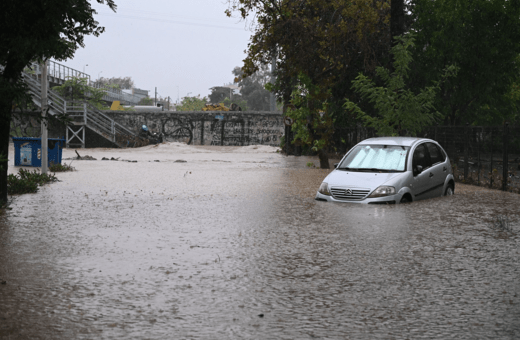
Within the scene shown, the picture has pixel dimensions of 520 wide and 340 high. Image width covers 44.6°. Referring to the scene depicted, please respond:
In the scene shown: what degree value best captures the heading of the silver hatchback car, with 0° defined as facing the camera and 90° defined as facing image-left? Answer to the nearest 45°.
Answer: approximately 45°

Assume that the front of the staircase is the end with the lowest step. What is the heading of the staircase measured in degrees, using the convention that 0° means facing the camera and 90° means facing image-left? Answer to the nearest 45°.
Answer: approximately 270°

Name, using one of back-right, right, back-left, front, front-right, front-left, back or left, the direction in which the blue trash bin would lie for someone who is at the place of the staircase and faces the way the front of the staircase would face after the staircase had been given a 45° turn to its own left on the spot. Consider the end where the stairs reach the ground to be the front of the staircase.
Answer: back-right

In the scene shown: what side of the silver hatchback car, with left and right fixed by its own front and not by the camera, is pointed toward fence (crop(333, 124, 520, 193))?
back

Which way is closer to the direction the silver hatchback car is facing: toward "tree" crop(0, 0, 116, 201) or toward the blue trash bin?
the tree

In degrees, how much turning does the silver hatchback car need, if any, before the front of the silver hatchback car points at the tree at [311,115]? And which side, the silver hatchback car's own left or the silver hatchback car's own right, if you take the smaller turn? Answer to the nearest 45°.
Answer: approximately 135° to the silver hatchback car's own right

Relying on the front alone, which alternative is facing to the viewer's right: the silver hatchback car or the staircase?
the staircase

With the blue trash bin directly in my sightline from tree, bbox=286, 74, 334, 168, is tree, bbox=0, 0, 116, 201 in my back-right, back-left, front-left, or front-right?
front-left

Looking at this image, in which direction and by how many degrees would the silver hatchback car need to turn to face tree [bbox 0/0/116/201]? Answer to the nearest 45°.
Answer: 0° — it already faces it

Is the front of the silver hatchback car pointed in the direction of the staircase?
no

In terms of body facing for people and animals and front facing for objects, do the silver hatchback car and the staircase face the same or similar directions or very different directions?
very different directions

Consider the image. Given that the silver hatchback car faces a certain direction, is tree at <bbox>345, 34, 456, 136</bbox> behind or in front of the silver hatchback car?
behind

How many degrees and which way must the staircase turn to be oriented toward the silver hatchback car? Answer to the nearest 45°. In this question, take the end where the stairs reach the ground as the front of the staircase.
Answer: approximately 90° to its right

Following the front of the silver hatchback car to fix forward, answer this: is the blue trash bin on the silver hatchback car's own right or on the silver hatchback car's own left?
on the silver hatchback car's own right
